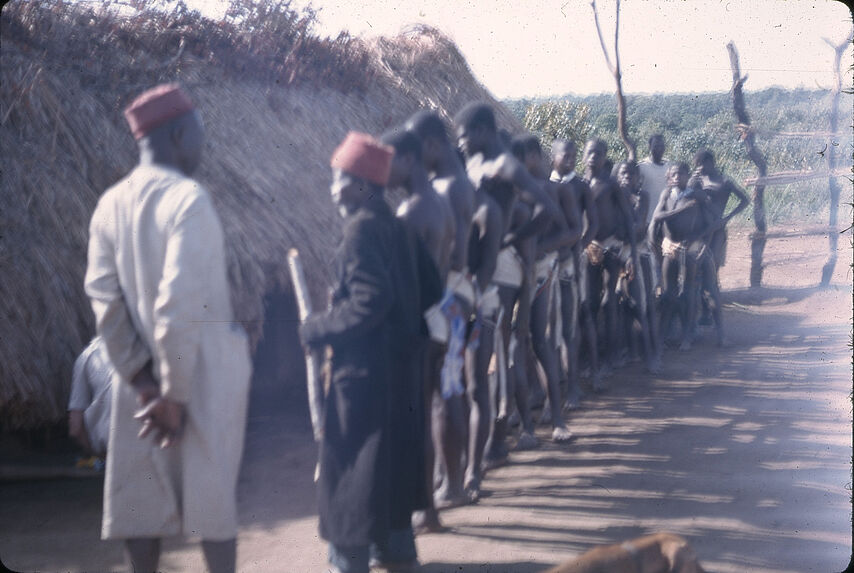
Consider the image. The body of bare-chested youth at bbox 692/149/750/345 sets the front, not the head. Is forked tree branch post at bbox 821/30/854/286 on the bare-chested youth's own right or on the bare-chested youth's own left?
on the bare-chested youth's own left

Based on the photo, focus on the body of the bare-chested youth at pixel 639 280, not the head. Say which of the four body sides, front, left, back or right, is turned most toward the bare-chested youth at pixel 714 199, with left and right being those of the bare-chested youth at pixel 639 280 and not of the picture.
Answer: back

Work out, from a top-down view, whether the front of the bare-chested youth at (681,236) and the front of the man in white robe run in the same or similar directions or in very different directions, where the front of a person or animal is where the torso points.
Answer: very different directions

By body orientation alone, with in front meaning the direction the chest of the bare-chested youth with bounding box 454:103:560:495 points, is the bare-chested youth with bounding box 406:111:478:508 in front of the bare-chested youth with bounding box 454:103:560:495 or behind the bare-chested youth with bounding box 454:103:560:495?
in front

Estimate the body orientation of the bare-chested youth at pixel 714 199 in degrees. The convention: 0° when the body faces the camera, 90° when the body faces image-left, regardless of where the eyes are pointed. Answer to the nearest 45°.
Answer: approximately 45°

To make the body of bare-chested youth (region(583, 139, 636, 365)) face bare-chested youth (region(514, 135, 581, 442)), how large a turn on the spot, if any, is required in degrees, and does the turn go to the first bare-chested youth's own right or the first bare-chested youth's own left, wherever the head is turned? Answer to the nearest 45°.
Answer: approximately 45° to the first bare-chested youth's own left

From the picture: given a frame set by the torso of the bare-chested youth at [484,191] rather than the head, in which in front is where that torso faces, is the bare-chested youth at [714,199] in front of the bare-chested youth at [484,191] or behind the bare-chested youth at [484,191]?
behind

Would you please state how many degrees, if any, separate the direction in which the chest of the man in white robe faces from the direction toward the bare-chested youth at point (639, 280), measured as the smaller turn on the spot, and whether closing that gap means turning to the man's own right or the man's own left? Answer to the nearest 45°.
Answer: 0° — they already face them

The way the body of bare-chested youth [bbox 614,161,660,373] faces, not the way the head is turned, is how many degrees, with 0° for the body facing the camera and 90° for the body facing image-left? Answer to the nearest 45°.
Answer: approximately 45°

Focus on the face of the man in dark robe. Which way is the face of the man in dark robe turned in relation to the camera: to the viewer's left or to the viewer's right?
to the viewer's left

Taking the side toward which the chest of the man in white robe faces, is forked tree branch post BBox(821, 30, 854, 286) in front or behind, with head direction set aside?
in front

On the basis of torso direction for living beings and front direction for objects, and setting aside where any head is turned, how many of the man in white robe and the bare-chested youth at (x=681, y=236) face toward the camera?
1

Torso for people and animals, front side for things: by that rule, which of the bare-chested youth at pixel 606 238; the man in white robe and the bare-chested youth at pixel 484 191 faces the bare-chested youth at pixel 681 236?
the man in white robe

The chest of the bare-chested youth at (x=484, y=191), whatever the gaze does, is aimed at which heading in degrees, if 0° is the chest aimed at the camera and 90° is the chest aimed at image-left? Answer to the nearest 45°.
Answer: approximately 45°
